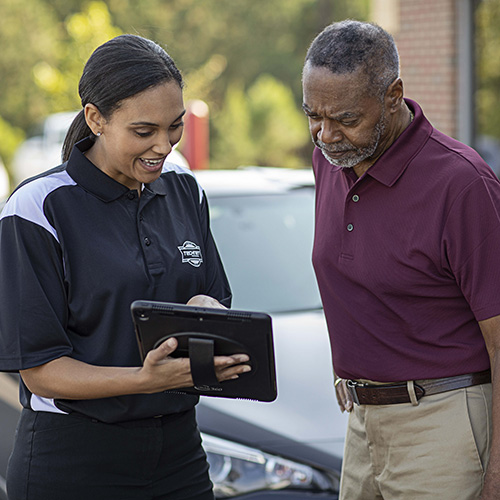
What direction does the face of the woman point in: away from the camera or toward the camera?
toward the camera

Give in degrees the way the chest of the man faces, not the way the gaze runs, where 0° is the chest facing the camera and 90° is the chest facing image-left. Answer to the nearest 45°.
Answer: approximately 45°

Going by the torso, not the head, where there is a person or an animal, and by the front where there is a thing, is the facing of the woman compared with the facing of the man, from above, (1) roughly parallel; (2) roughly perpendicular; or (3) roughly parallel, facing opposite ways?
roughly perpendicular

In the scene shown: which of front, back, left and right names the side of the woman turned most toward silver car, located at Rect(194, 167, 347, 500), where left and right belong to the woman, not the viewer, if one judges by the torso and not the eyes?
left

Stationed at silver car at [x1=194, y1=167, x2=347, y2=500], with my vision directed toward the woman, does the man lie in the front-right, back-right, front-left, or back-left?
front-left

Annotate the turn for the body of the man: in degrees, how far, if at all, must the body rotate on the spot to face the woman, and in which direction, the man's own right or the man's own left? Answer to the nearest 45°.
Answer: approximately 45° to the man's own right

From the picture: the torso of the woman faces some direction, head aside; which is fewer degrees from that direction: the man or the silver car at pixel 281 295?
the man

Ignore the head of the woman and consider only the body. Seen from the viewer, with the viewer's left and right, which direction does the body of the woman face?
facing the viewer and to the right of the viewer

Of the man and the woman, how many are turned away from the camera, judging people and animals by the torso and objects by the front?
0

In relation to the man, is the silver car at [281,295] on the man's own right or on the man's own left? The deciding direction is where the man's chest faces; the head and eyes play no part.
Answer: on the man's own right

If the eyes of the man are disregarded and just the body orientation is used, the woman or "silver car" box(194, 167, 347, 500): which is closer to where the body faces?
the woman

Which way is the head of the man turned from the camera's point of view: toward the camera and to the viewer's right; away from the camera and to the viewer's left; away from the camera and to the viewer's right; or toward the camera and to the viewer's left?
toward the camera and to the viewer's left
